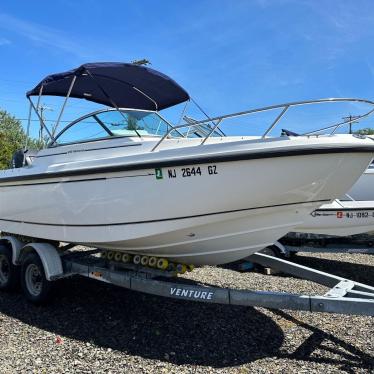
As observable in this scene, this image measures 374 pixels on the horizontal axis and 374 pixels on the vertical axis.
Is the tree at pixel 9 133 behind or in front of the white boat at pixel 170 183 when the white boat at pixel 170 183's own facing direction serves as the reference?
behind

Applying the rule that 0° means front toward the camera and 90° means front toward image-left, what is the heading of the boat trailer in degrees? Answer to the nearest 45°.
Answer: approximately 315°

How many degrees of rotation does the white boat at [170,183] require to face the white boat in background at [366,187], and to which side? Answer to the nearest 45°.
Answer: approximately 90° to its left

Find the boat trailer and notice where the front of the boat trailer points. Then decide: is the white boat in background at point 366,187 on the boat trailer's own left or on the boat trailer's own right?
on the boat trailer's own left

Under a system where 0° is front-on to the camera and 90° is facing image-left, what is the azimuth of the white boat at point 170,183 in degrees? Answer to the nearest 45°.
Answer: approximately 315°

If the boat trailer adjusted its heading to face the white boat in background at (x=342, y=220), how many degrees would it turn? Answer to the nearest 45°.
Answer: approximately 90° to its left
